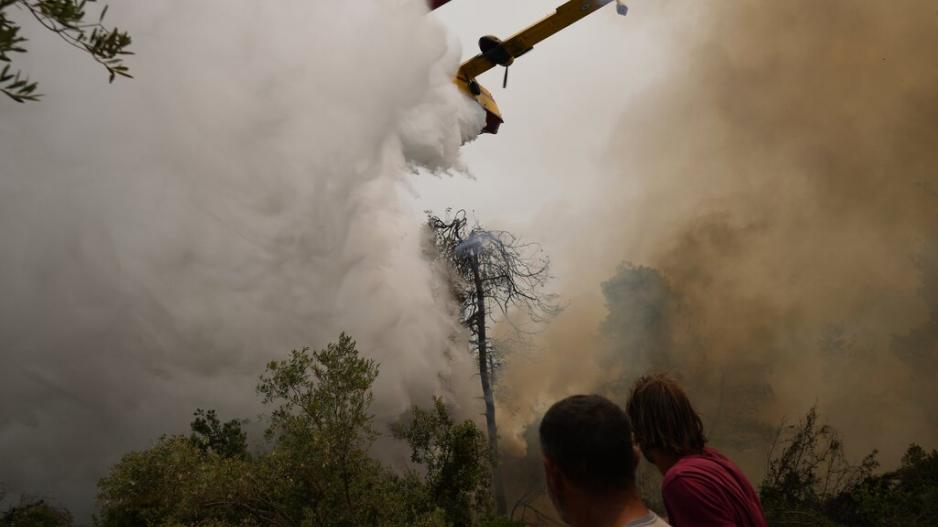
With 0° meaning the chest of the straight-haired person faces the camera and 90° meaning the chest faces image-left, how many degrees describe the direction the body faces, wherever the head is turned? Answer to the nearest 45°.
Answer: approximately 135°

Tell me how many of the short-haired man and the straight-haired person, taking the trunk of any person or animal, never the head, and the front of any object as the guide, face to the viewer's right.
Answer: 0

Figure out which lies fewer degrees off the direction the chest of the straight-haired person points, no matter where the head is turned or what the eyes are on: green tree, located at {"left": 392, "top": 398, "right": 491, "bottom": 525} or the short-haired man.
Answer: the green tree

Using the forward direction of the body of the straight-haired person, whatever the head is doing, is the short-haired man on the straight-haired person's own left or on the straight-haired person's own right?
on the straight-haired person's own left

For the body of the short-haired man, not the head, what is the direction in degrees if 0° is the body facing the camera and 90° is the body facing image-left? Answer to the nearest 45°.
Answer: approximately 135°

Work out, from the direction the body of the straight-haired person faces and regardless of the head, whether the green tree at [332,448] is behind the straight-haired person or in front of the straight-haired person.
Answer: in front

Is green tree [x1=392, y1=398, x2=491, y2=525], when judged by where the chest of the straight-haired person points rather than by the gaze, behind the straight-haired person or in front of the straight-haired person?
in front
